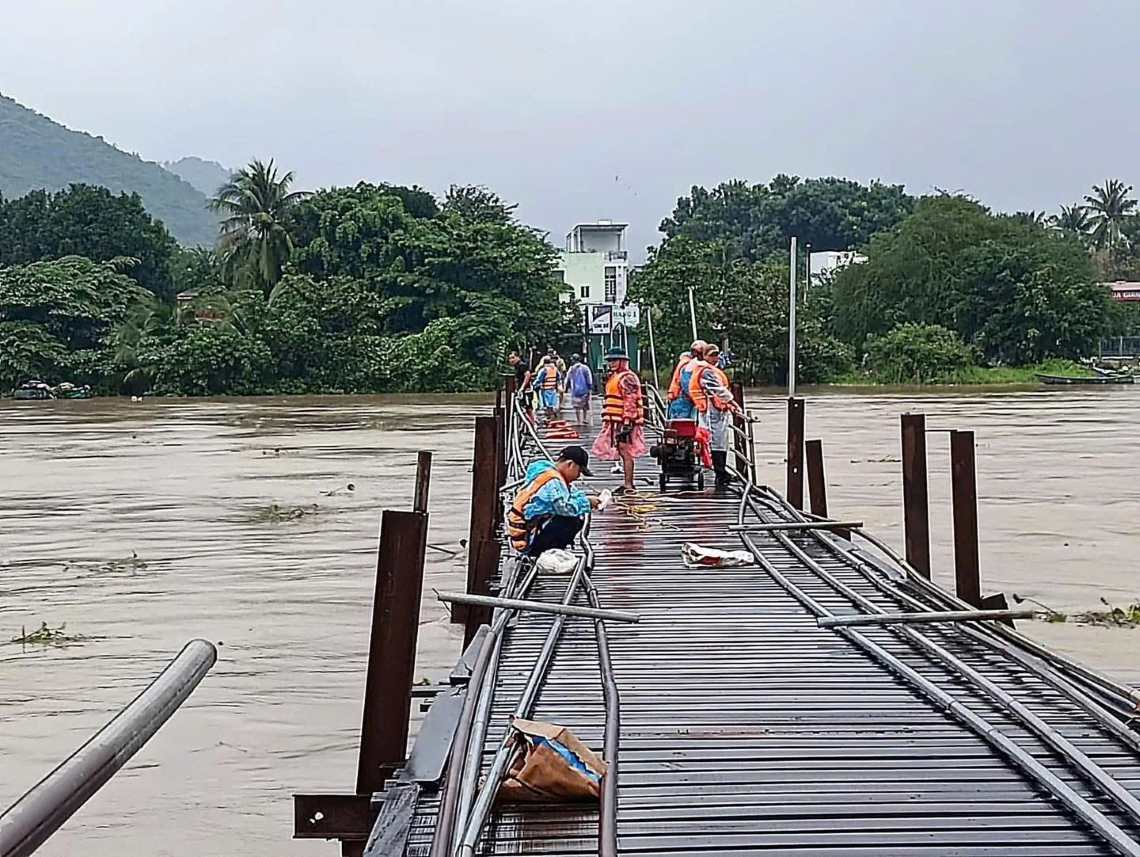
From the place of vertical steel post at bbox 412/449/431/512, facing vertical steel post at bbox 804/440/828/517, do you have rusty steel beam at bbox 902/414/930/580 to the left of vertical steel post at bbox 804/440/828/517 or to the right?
right

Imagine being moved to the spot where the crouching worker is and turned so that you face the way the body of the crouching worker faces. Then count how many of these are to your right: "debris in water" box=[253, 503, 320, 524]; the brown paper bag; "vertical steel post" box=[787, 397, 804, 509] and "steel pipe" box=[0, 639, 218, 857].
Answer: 2

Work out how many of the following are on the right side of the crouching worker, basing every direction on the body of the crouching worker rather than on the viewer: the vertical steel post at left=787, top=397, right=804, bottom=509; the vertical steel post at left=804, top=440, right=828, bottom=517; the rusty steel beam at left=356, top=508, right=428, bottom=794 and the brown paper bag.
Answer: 2

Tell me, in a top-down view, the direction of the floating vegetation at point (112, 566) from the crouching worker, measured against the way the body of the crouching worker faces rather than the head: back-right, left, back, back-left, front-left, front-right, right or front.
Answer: back-left

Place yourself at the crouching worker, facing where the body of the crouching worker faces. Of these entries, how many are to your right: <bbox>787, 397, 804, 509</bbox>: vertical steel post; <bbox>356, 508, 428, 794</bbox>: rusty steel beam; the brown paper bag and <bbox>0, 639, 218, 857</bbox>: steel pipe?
3

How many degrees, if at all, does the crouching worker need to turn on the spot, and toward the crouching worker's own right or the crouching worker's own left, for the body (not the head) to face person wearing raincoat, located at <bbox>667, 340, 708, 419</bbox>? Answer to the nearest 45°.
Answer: approximately 90° to the crouching worker's own left

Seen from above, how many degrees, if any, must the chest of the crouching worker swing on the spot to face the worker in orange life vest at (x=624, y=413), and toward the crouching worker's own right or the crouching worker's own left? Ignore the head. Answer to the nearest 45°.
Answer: approximately 90° to the crouching worker's own left

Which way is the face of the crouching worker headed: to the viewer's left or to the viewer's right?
to the viewer's right

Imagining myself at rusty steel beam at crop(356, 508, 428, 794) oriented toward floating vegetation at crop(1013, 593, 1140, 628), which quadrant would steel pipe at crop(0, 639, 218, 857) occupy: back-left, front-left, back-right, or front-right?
back-right

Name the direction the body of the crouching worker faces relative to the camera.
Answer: to the viewer's right

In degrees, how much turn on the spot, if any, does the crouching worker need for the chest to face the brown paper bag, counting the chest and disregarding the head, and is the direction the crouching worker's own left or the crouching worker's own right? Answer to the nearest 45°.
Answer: approximately 90° to the crouching worker's own right

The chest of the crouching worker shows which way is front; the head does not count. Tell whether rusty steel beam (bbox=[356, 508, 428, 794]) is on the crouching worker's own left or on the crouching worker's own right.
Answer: on the crouching worker's own right
